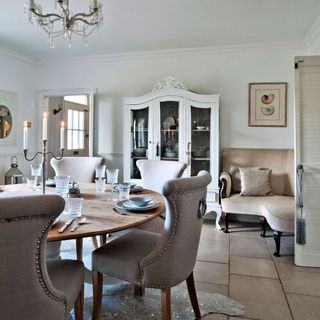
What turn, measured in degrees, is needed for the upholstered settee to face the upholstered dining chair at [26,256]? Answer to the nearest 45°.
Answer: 0° — it already faces it

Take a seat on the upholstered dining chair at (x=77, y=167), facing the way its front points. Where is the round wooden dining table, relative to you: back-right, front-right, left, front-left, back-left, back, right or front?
front

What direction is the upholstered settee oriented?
toward the camera

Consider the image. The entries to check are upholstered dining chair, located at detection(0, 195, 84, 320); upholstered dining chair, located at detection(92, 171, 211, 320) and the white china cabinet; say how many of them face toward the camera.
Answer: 1

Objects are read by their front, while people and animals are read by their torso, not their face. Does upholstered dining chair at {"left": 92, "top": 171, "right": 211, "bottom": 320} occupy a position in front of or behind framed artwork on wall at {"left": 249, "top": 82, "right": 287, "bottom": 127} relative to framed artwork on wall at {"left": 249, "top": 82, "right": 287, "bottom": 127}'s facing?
in front

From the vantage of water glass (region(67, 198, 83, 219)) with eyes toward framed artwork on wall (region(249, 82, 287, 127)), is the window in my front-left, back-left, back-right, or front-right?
front-left

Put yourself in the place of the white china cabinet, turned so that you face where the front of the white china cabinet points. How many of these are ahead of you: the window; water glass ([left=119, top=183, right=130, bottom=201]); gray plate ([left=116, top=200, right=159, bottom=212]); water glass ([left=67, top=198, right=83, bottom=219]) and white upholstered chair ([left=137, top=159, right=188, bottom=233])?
4

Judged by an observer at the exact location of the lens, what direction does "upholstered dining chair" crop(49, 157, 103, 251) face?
facing the viewer

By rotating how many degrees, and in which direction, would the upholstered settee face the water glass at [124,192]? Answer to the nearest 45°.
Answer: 0° — it already faces it

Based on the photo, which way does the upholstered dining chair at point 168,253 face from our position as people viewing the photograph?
facing away from the viewer and to the left of the viewer

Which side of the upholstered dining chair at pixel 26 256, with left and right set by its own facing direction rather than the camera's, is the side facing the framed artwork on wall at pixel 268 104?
front

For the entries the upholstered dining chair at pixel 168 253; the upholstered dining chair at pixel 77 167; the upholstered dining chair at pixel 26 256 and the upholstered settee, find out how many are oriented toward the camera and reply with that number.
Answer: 2

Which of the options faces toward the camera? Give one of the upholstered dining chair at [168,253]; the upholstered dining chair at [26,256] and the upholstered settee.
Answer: the upholstered settee

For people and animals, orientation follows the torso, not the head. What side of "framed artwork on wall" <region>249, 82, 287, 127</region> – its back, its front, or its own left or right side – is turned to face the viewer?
front

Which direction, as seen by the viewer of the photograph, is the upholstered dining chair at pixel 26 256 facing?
facing away from the viewer and to the right of the viewer
